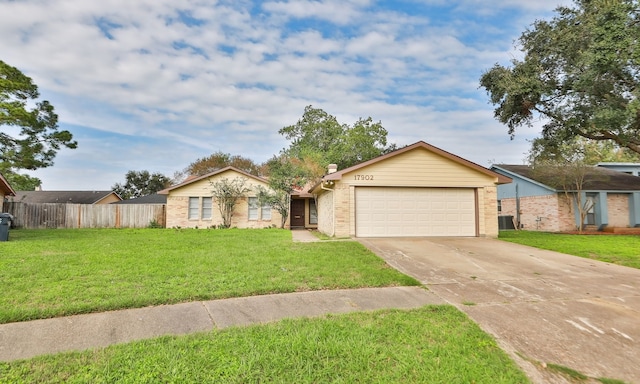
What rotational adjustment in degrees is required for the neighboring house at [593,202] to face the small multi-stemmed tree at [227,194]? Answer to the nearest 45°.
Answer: approximately 45° to its right

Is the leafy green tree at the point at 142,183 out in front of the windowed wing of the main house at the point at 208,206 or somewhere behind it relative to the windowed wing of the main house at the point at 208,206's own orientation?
behind

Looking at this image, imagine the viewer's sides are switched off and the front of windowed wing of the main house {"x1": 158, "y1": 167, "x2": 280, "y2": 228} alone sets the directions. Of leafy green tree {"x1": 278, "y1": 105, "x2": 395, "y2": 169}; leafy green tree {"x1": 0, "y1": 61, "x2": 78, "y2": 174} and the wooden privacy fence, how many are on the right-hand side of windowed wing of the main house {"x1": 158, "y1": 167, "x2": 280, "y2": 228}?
2

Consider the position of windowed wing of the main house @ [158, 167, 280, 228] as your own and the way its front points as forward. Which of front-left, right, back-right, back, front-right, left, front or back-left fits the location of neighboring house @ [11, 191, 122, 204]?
back-right

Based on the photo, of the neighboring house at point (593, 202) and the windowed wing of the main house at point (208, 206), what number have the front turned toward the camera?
2

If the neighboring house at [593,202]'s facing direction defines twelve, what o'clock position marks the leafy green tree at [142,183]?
The leafy green tree is roughly at 3 o'clock from the neighboring house.

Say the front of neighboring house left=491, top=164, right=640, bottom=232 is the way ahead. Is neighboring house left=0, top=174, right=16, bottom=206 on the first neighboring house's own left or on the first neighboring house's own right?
on the first neighboring house's own right

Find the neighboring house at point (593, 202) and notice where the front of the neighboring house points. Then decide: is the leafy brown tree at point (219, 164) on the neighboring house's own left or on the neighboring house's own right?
on the neighboring house's own right

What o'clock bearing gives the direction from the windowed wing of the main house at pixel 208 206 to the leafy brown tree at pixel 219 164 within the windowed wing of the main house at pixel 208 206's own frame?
The leafy brown tree is roughly at 6 o'clock from the windowed wing of the main house.

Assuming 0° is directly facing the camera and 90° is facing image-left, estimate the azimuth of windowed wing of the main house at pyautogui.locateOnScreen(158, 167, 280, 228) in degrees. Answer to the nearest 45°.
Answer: approximately 0°

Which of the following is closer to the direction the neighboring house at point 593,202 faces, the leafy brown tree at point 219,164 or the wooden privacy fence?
the wooden privacy fence

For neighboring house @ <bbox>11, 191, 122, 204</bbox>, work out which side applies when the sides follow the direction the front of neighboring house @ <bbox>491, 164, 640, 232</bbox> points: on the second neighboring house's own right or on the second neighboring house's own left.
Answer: on the second neighboring house's own right
